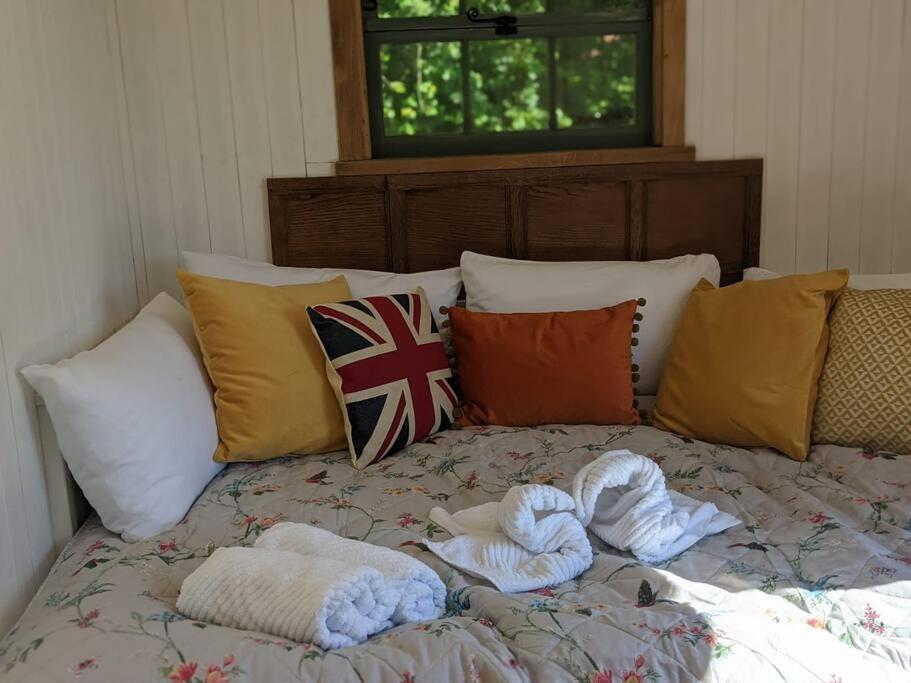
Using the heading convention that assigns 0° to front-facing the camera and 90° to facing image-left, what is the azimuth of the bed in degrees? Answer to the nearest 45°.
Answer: approximately 0°

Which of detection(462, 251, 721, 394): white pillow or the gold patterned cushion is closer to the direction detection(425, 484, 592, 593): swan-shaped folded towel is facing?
the gold patterned cushion

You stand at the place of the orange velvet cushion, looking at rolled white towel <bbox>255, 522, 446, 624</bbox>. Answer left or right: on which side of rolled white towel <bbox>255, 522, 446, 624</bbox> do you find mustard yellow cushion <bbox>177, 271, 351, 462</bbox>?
right

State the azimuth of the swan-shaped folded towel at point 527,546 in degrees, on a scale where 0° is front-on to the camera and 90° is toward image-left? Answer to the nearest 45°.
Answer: approximately 270°

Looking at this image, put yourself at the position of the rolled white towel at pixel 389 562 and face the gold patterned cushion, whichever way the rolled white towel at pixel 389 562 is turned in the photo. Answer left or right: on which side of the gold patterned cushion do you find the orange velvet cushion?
left

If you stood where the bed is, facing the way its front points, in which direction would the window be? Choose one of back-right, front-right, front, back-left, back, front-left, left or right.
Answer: back

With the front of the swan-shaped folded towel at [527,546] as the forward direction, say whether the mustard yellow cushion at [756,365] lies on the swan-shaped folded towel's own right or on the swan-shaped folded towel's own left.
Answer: on the swan-shaped folded towel's own left

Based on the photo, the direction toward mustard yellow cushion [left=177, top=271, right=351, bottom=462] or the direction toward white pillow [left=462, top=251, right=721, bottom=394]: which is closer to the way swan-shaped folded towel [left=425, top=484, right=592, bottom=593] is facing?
the white pillow

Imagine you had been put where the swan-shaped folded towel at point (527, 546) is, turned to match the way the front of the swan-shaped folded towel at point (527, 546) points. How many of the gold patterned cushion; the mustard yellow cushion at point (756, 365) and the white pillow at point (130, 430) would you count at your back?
1

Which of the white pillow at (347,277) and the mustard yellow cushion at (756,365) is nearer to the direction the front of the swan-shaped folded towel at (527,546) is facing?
the mustard yellow cushion

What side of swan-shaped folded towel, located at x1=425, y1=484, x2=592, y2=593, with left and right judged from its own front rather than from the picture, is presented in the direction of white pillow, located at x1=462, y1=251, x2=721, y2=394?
left

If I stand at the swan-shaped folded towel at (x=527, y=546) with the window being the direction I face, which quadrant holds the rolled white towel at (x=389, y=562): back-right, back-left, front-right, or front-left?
back-left
